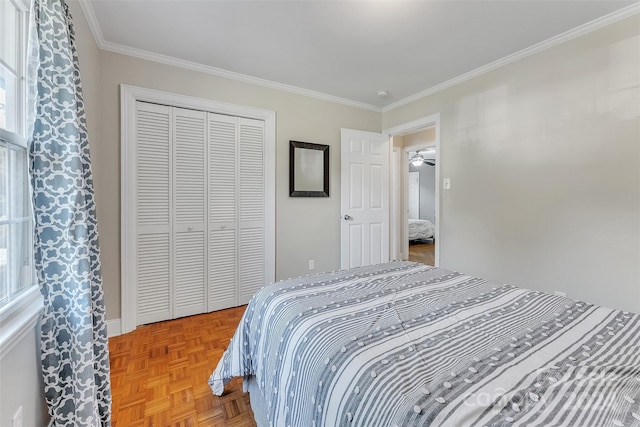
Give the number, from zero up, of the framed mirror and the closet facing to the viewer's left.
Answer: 0

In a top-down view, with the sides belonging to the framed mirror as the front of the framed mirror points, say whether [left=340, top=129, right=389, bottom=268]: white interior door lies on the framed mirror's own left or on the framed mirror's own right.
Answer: on the framed mirror's own left

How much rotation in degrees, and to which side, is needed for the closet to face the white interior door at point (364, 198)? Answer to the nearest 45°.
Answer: approximately 45° to its left

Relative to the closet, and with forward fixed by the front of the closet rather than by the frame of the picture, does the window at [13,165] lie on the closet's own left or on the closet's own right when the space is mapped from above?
on the closet's own right

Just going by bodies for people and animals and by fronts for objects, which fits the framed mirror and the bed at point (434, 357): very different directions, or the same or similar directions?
very different directions

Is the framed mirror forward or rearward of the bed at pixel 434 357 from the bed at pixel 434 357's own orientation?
forward

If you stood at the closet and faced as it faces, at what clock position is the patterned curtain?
The patterned curtain is roughly at 2 o'clock from the closet.

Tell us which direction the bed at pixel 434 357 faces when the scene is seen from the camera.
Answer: facing away from the viewer and to the left of the viewer

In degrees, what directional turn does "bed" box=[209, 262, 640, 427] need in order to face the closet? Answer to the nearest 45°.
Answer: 0° — it already faces it

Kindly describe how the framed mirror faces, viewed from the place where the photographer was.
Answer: facing the viewer and to the right of the viewer
